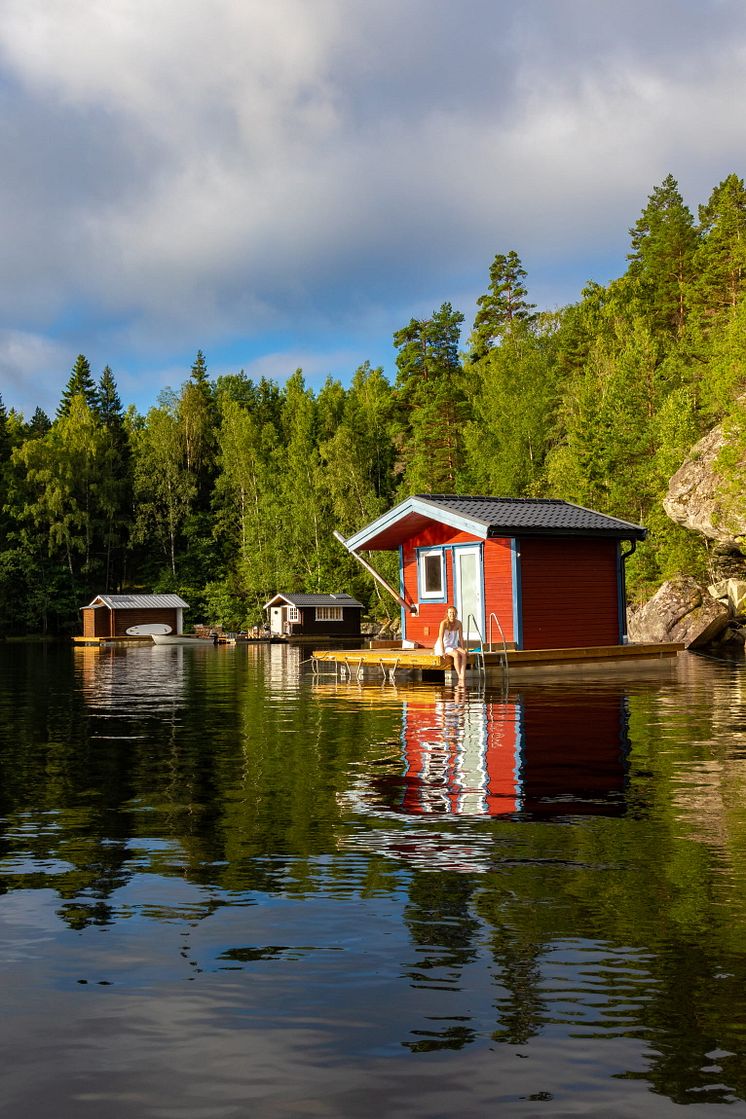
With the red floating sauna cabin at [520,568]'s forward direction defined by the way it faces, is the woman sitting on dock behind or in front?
in front

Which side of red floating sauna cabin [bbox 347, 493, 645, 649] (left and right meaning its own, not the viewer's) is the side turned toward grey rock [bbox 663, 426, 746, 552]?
back

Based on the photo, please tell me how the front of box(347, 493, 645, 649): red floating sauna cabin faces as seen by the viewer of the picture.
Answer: facing the viewer and to the left of the viewer

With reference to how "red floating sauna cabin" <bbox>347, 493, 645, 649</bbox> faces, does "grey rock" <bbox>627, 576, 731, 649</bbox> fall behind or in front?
behind

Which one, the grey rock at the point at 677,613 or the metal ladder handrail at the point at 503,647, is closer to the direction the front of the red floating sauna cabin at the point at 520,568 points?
the metal ladder handrail

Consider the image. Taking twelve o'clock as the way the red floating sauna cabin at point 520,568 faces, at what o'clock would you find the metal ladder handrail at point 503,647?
The metal ladder handrail is roughly at 11 o'clock from the red floating sauna cabin.
